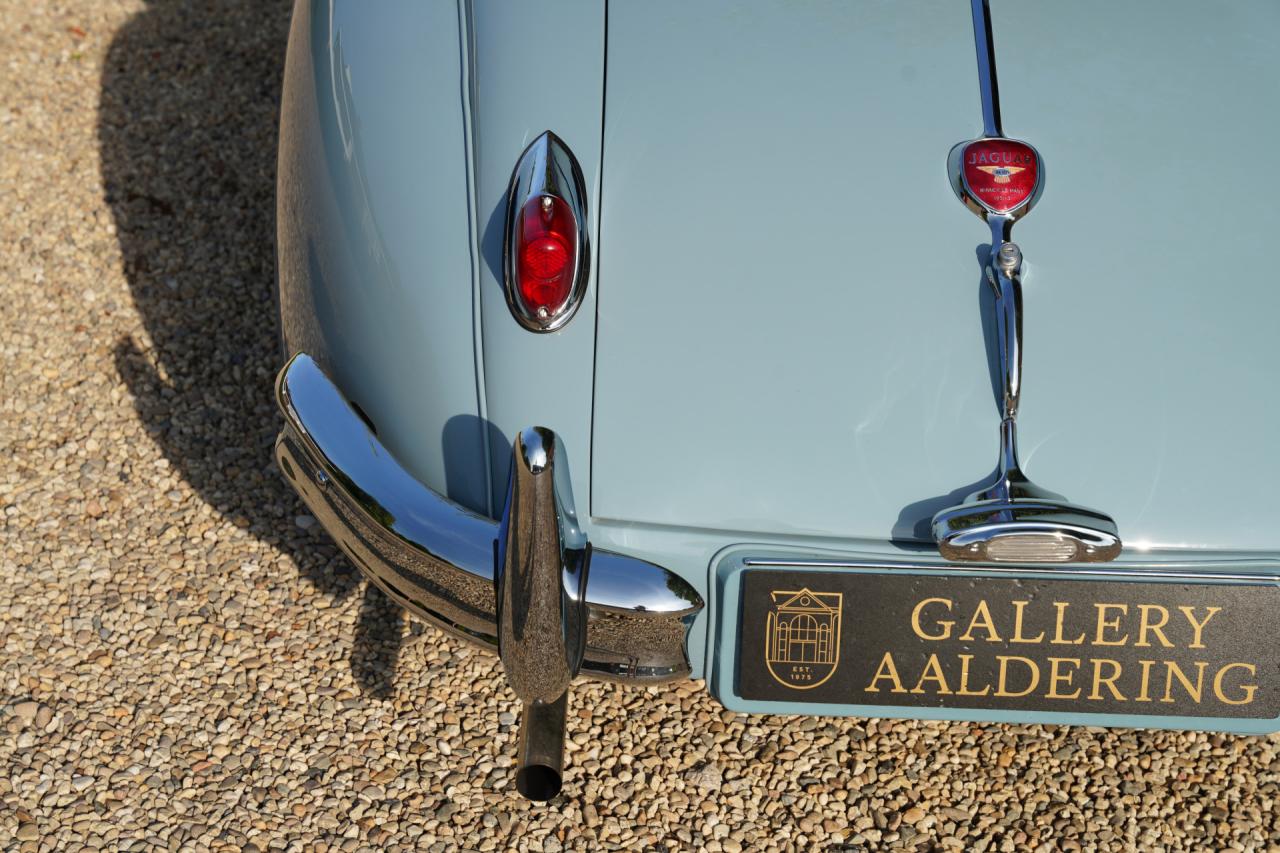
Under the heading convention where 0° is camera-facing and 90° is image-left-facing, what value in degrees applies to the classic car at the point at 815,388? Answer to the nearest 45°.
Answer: approximately 180°
